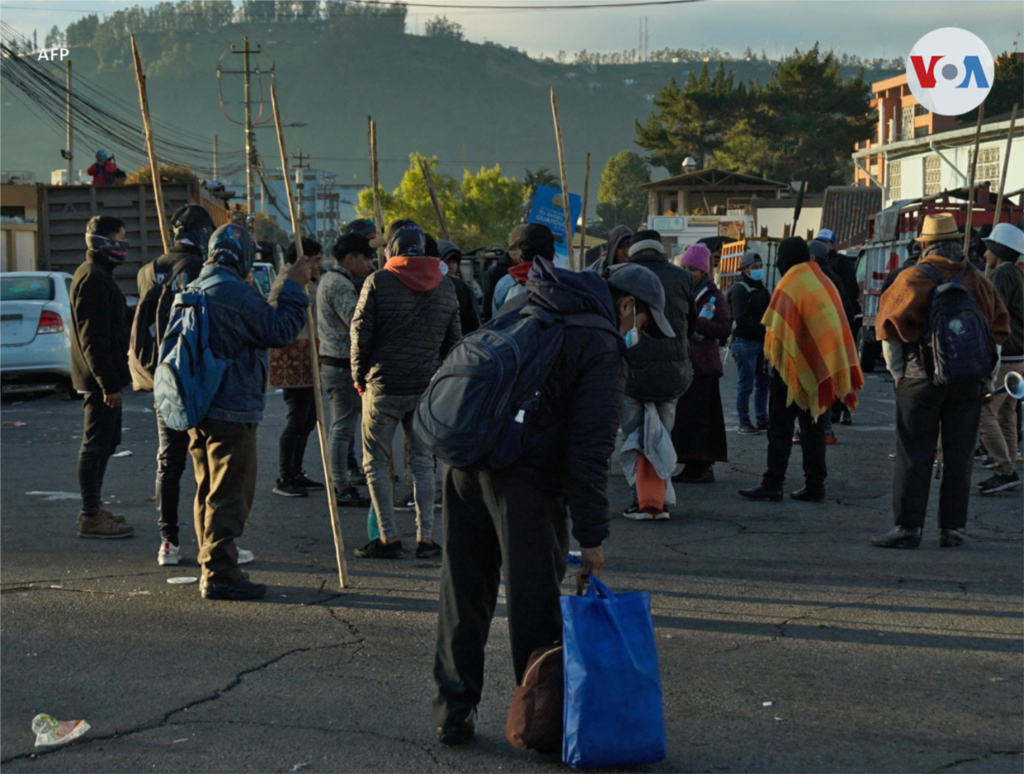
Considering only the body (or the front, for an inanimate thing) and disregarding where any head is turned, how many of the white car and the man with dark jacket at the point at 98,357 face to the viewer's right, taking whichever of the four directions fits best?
1

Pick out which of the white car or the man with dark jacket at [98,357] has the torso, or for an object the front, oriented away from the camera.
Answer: the white car

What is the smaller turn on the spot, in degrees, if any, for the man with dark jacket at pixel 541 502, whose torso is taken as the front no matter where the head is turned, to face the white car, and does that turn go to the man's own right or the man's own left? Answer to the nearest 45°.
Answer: approximately 90° to the man's own left

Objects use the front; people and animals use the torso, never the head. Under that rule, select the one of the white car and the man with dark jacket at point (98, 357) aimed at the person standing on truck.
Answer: the white car

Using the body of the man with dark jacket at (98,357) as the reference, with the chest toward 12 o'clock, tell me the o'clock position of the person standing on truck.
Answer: The person standing on truck is roughly at 9 o'clock from the man with dark jacket.

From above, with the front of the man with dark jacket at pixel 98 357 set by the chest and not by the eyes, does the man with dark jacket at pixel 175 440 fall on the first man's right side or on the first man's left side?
on the first man's right side

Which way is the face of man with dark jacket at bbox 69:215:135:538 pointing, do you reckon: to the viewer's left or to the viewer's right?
to the viewer's right

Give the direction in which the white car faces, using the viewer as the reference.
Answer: facing away from the viewer

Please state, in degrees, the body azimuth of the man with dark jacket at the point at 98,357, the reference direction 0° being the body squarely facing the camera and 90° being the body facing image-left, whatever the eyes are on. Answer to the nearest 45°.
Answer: approximately 270°

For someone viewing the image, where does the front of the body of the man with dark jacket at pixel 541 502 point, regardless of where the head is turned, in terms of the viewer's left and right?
facing away from the viewer and to the right of the viewer
